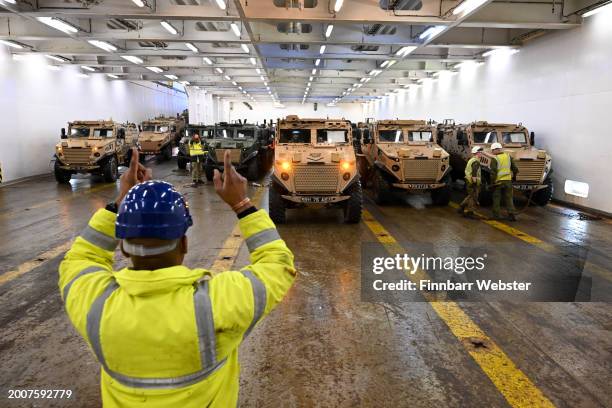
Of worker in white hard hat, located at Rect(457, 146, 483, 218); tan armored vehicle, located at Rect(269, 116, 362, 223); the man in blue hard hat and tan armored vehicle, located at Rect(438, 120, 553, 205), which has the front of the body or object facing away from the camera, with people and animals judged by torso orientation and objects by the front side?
the man in blue hard hat

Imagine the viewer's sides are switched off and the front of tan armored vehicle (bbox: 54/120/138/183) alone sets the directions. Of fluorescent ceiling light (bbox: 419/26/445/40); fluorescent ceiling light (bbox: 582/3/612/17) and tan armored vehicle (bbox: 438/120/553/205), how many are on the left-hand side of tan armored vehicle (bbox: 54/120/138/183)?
3

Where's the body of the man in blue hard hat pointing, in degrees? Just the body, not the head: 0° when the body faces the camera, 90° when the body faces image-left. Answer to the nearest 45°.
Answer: approximately 180°

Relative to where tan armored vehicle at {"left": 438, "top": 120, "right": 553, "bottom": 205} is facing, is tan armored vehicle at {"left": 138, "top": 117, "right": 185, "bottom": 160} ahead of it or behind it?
behind

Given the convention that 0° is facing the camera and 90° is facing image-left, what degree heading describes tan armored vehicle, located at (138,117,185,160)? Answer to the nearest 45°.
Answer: approximately 45°

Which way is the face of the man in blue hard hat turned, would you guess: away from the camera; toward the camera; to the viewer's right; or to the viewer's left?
away from the camera

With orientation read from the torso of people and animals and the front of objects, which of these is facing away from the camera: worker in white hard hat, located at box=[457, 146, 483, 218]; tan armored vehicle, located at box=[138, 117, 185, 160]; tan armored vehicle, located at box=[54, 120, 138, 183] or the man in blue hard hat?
the man in blue hard hat

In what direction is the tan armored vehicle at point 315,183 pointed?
toward the camera

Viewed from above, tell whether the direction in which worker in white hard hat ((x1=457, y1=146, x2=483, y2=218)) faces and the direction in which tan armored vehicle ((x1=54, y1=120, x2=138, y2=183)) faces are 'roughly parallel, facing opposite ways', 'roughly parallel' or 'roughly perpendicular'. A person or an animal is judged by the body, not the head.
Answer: roughly perpendicular

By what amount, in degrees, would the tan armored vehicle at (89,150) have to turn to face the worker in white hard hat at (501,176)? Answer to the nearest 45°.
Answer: approximately 90° to its left

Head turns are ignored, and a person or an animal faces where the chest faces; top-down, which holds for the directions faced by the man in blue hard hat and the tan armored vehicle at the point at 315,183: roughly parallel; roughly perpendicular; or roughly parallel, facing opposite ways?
roughly parallel, facing opposite ways

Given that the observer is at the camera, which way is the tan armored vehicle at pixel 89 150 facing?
facing the viewer and to the left of the viewer

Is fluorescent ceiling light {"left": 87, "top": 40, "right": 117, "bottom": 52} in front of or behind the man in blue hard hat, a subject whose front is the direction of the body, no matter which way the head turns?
in front

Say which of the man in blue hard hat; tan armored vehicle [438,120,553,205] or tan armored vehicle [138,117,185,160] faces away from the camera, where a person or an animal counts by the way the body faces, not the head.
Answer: the man in blue hard hat
